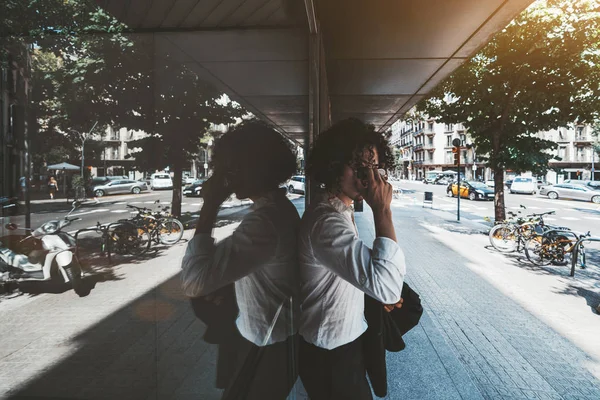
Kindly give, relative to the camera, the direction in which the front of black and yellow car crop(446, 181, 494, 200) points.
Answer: facing the viewer and to the right of the viewer

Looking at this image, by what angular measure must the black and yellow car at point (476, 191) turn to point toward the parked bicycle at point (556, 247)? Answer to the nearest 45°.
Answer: approximately 45° to its right

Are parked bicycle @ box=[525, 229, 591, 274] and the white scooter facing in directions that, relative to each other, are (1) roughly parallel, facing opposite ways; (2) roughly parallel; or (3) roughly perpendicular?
roughly parallel

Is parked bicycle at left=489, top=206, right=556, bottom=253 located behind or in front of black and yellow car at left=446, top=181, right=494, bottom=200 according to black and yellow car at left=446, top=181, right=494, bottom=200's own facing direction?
in front
